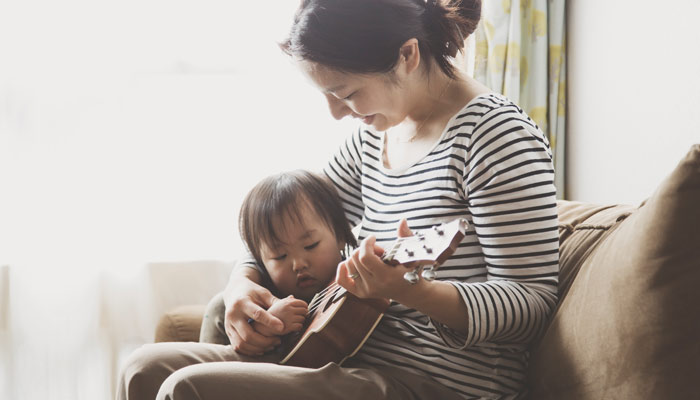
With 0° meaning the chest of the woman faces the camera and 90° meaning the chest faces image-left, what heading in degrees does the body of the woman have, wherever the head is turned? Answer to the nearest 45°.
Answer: approximately 45°

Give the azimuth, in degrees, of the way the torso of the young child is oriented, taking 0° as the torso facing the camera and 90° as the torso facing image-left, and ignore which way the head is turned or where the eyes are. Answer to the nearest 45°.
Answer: approximately 0°

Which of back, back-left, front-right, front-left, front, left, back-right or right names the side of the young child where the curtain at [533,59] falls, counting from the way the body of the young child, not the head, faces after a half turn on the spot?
front-right
